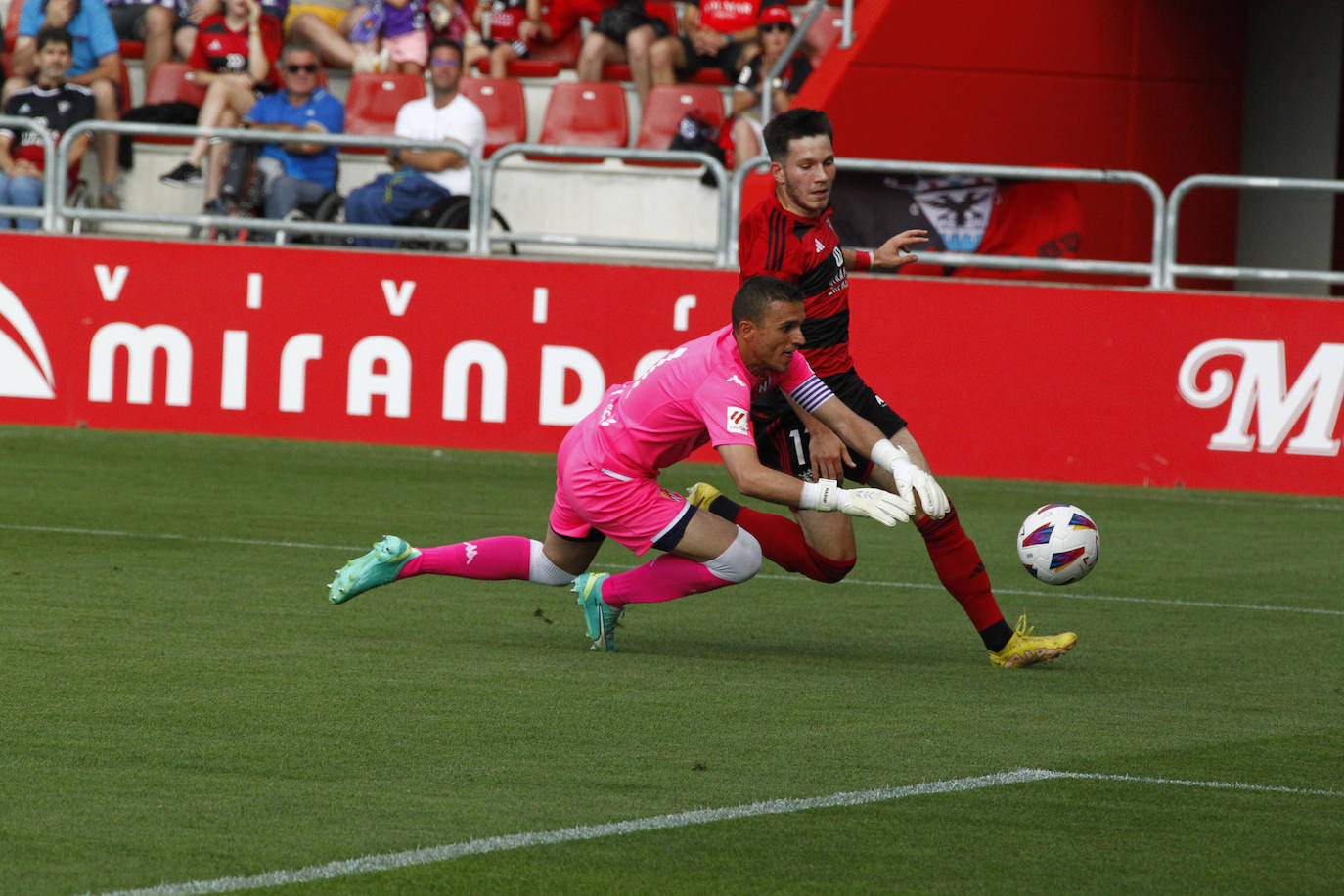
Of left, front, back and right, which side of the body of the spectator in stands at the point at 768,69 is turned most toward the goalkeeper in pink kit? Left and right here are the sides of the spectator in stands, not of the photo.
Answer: front

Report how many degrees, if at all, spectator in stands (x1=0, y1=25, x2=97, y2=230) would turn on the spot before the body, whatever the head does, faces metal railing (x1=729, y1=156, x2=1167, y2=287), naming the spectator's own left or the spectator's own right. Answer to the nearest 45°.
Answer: approximately 45° to the spectator's own left

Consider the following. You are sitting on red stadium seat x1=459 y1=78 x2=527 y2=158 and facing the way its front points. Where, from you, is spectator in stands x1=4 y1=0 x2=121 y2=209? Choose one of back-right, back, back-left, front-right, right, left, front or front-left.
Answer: right

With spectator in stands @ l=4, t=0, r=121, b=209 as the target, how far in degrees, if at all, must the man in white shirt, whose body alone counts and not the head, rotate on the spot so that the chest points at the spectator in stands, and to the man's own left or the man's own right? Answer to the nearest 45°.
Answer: approximately 90° to the man's own right

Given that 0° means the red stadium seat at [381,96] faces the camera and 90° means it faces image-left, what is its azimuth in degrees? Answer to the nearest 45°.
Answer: approximately 0°

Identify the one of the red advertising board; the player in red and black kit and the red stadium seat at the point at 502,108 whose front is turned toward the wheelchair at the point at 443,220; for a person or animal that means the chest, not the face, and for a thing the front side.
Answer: the red stadium seat

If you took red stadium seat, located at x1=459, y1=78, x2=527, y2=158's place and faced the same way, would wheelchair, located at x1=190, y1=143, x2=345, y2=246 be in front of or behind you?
in front

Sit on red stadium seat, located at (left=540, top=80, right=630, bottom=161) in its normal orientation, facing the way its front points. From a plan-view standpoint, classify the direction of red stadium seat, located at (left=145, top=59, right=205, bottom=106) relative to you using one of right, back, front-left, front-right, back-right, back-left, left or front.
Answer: right

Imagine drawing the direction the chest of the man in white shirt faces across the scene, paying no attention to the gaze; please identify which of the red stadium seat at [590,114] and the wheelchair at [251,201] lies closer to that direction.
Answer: the wheelchair

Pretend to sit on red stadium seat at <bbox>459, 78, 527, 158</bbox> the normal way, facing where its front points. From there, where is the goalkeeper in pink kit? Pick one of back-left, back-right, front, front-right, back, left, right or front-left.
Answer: front

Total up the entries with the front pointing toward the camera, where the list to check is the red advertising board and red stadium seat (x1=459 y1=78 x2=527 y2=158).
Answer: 2

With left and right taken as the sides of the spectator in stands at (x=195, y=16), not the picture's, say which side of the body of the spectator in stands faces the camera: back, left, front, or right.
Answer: front

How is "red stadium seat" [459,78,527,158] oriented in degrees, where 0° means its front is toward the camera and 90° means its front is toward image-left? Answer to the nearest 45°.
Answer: approximately 0°
